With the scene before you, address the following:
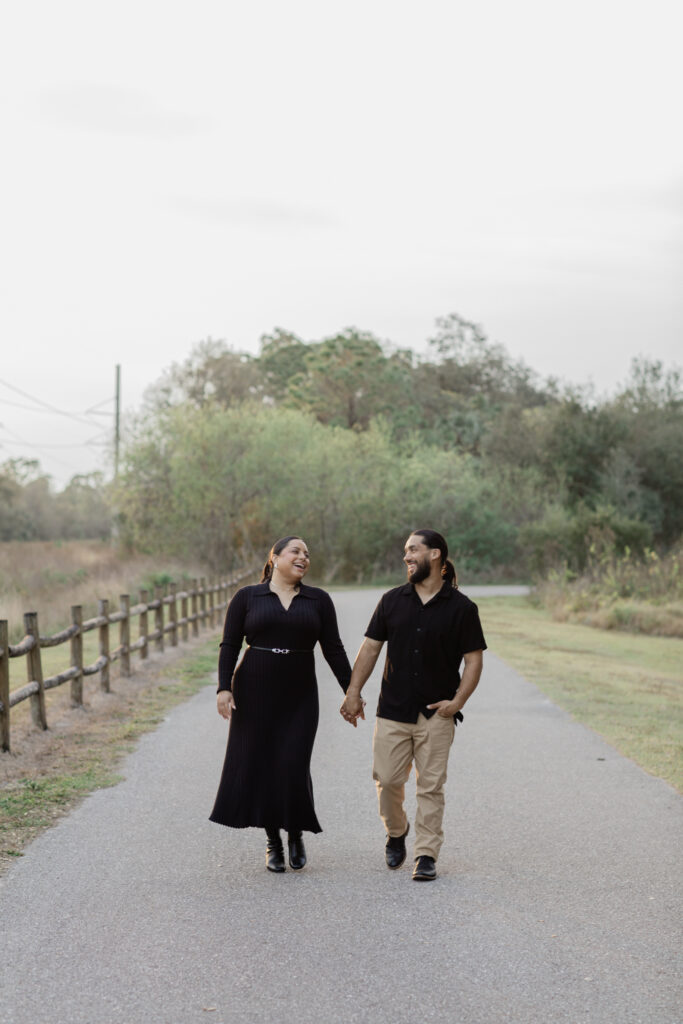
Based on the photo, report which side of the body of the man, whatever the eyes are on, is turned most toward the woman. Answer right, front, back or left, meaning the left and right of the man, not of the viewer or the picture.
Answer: right

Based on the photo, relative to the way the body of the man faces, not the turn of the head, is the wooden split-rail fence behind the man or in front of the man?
behind

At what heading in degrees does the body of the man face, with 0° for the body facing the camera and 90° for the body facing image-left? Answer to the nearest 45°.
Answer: approximately 0°

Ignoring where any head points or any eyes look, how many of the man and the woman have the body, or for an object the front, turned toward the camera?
2

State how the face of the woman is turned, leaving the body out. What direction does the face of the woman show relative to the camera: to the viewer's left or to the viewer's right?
to the viewer's right

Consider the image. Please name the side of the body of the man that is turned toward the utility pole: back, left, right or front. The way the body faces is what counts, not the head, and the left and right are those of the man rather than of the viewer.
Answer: back

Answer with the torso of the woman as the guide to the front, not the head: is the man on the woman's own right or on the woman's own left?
on the woman's own left

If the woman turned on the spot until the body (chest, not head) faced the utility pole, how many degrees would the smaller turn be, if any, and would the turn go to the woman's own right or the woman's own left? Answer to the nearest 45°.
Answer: approximately 180°

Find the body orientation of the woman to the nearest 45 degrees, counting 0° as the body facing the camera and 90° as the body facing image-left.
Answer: approximately 0°
